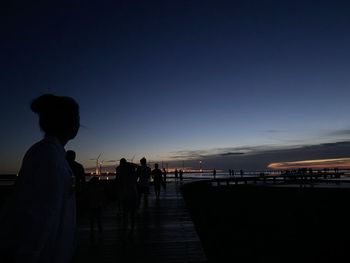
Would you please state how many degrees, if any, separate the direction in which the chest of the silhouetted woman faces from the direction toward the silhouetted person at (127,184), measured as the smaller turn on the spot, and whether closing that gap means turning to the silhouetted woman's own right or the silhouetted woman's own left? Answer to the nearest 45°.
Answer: approximately 90° to the silhouetted woman's own left

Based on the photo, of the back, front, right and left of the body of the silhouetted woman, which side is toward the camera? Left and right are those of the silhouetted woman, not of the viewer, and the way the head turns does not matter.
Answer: right

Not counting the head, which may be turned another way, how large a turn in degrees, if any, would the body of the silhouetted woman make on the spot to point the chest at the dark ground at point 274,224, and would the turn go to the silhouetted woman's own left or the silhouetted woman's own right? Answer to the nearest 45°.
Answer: approximately 45° to the silhouetted woman's own left
